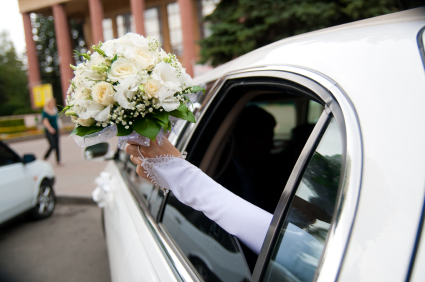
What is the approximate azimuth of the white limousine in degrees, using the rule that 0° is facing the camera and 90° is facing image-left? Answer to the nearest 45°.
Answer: approximately 135°

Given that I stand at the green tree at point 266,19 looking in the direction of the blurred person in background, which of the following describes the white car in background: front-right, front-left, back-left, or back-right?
front-left

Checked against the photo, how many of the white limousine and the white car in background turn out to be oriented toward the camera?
0

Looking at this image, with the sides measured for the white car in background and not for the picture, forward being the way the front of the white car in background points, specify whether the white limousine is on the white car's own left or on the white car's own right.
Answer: on the white car's own right

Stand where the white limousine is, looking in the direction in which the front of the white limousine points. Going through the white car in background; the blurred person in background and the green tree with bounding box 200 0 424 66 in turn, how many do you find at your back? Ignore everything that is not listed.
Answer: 0

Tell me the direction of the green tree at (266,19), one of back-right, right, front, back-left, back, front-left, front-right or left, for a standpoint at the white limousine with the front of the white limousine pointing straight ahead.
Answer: front-right

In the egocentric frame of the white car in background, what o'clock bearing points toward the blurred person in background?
The blurred person in background is roughly at 11 o'clock from the white car in background.

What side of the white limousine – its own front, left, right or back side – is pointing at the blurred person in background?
front

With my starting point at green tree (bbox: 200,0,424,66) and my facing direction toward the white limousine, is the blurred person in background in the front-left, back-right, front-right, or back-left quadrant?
front-right
